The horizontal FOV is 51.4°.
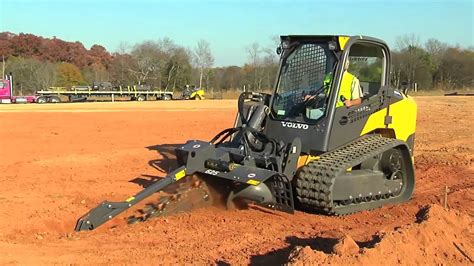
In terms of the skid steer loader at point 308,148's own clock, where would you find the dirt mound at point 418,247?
The dirt mound is roughly at 10 o'clock from the skid steer loader.

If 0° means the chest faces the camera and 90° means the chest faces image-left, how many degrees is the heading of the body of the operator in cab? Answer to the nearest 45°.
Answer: approximately 45°

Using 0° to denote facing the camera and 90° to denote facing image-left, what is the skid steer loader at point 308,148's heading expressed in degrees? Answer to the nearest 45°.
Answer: approximately 45°

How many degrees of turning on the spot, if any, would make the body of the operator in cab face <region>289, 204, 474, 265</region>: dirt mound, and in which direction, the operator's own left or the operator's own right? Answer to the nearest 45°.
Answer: approximately 45° to the operator's own left
